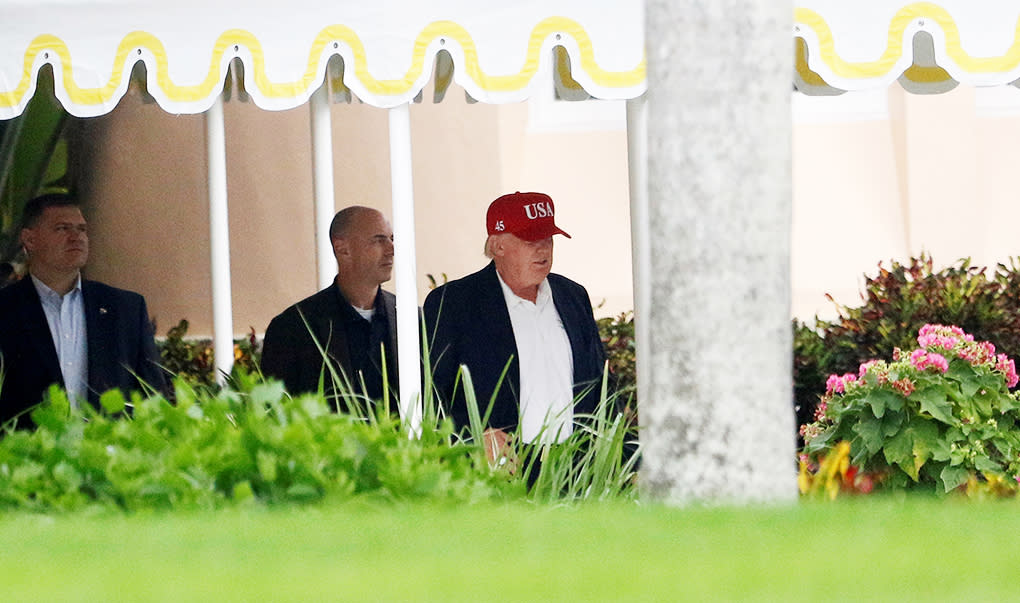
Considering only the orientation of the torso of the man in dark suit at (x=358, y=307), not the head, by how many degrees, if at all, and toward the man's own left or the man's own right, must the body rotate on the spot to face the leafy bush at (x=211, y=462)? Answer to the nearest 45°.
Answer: approximately 45° to the man's own right

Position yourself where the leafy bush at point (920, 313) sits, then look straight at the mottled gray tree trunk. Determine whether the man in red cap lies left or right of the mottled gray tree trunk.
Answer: right

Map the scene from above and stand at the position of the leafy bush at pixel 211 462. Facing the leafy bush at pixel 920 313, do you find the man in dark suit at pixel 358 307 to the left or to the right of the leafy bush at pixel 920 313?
left

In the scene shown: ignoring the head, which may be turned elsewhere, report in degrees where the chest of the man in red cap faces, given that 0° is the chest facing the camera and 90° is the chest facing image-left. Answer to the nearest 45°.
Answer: approximately 315°

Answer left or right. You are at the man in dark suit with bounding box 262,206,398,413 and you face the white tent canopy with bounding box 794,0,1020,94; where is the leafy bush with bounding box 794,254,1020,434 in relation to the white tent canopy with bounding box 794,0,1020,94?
left

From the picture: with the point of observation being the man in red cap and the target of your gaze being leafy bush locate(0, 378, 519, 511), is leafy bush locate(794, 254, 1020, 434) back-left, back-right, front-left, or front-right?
back-left

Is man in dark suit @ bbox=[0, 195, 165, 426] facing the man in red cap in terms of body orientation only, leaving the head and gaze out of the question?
no

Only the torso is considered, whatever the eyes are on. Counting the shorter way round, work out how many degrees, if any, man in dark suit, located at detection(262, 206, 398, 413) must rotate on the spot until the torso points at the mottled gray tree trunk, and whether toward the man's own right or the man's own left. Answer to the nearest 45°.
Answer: approximately 45° to the man's own right
